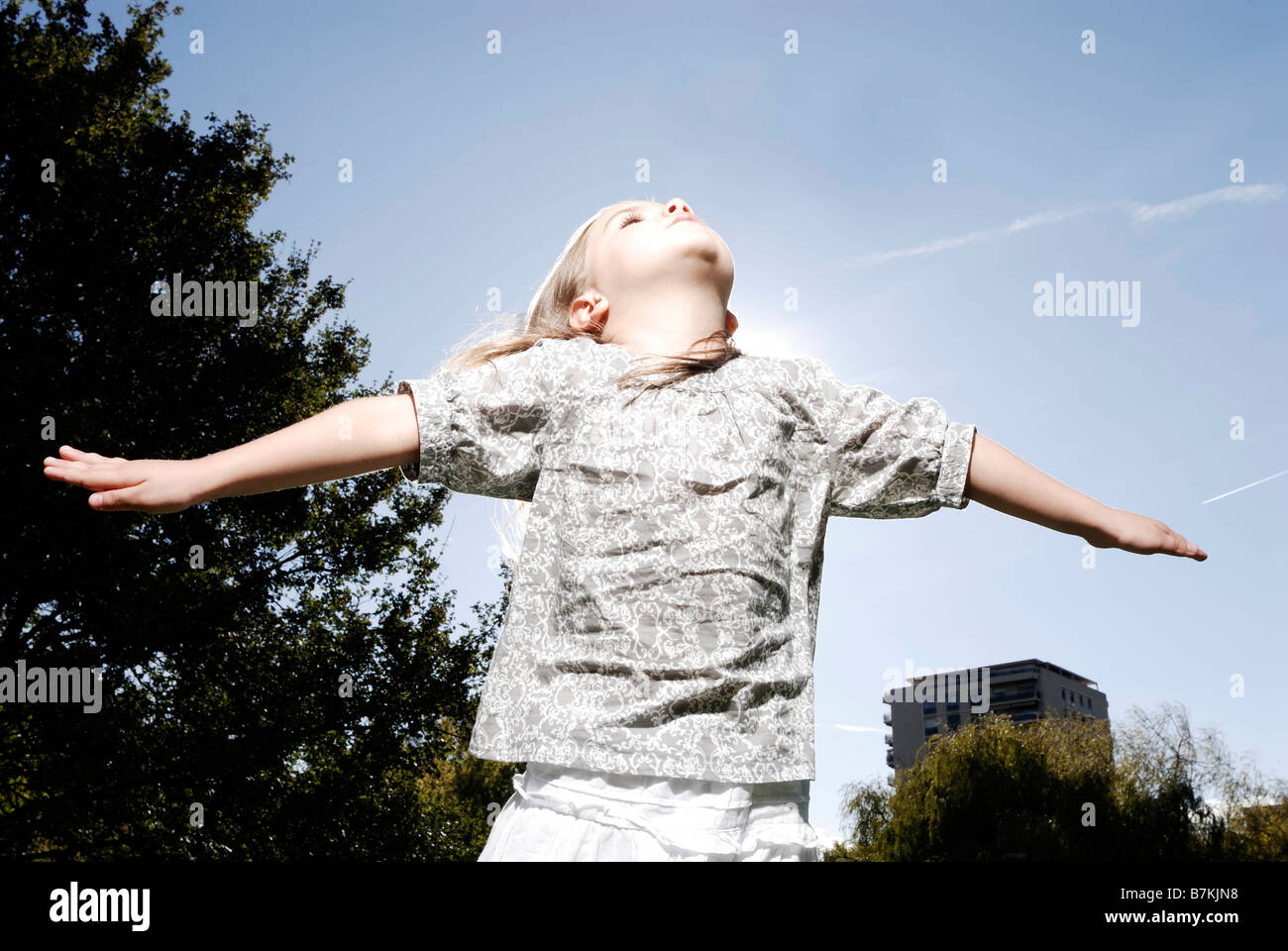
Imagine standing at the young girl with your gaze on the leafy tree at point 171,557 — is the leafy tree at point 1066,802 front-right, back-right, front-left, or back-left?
front-right

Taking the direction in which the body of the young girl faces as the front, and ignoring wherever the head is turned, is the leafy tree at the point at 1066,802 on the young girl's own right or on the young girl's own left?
on the young girl's own left

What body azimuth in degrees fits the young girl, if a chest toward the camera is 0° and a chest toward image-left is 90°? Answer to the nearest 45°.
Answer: approximately 315°

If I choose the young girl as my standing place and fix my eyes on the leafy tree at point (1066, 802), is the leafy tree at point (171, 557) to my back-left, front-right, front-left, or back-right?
front-left

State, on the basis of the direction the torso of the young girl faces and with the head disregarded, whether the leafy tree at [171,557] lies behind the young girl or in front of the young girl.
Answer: behind

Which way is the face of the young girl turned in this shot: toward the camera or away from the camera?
toward the camera
